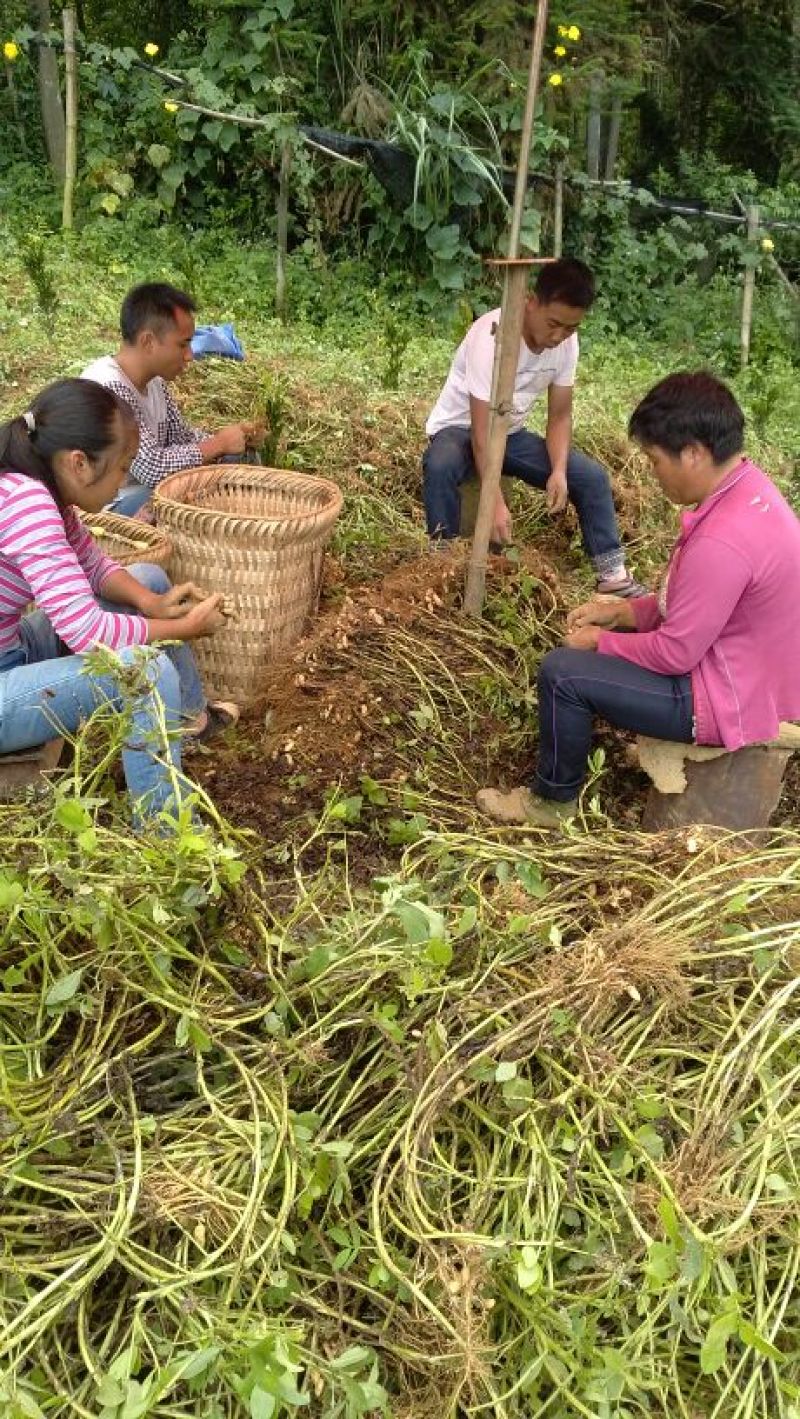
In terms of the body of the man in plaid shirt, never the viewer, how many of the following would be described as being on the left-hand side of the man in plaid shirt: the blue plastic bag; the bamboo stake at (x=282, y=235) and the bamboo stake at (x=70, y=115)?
3

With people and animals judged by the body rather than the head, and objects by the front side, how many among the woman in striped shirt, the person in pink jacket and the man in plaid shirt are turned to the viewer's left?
1

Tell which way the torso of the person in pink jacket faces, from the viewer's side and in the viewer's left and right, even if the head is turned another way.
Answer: facing to the left of the viewer

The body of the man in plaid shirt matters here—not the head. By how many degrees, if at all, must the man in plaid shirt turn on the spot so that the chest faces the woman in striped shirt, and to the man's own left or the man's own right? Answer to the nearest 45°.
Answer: approximately 90° to the man's own right

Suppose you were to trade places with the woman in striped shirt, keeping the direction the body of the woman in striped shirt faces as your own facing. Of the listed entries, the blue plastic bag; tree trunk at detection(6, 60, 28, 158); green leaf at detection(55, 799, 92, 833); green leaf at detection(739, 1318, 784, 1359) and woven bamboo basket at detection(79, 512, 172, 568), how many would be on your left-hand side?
3

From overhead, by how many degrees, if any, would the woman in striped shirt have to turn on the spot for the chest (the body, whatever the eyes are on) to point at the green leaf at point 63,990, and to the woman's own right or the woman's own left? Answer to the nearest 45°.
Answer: approximately 90° to the woman's own right

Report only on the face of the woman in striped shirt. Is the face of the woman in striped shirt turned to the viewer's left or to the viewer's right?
to the viewer's right

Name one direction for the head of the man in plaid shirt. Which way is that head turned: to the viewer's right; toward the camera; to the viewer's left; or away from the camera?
to the viewer's right

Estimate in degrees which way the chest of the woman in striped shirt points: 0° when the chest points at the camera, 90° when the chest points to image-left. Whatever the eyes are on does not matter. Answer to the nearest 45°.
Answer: approximately 270°

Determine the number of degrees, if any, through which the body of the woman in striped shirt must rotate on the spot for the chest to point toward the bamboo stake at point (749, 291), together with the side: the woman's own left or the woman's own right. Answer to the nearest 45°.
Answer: approximately 45° to the woman's own left

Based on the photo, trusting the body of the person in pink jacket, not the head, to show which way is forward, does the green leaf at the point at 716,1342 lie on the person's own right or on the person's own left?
on the person's own left

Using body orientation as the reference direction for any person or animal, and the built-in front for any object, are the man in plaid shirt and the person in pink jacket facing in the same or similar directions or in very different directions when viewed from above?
very different directions

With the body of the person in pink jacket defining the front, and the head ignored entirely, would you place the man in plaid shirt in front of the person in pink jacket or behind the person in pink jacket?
in front

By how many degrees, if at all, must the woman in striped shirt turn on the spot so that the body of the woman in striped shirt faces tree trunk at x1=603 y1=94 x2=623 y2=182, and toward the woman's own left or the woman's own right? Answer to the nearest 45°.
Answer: approximately 45° to the woman's own left

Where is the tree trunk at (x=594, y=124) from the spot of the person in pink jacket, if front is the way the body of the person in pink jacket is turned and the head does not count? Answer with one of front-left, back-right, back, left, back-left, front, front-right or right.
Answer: right

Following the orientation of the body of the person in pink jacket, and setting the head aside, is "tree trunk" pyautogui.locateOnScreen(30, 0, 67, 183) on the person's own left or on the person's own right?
on the person's own right

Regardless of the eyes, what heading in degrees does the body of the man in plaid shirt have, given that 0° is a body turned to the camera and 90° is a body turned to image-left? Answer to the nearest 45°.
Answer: approximately 270°

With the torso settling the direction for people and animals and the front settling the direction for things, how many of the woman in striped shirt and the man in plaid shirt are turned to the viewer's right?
2

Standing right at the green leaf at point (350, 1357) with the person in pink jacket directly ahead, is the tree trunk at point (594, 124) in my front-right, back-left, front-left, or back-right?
front-left
